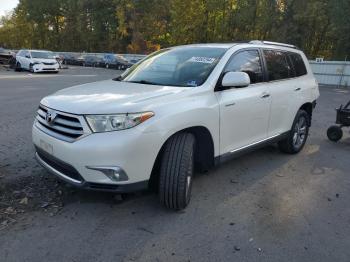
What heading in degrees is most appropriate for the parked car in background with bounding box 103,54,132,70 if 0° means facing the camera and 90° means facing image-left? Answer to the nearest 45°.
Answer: approximately 315°

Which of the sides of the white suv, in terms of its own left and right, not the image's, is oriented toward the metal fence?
back

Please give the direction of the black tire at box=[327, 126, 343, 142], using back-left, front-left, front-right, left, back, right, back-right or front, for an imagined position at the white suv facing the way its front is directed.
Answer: back

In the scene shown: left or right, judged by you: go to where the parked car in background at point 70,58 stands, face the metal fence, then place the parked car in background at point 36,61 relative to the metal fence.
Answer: right

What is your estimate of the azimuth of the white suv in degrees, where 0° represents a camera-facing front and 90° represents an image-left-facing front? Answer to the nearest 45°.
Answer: approximately 45°

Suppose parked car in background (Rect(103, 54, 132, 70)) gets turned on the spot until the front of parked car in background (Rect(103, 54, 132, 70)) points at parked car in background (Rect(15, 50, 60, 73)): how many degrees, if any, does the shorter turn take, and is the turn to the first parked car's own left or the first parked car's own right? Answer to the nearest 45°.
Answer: approximately 90° to the first parked car's own right

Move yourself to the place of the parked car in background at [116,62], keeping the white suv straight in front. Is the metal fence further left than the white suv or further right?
left
